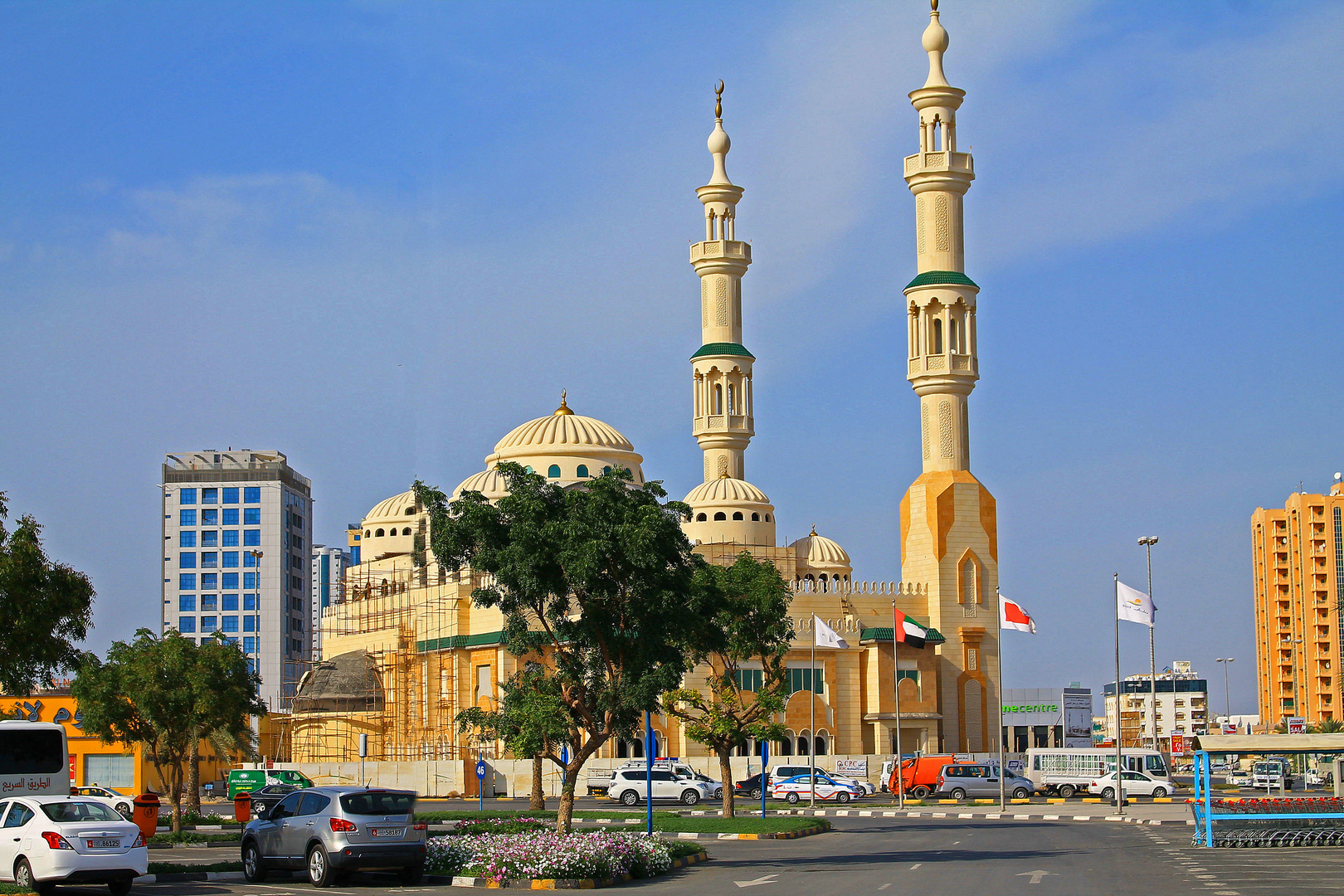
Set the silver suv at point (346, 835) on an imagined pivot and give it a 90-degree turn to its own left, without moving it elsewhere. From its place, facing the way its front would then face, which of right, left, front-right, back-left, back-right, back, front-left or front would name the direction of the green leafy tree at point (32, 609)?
right

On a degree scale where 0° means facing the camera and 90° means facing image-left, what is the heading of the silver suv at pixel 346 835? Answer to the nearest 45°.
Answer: approximately 135°

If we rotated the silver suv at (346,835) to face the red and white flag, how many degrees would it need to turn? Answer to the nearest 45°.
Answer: approximately 90° to its right

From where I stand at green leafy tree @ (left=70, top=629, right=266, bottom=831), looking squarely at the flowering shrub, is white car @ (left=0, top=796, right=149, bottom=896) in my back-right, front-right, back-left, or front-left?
front-right

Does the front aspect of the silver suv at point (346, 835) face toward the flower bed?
no

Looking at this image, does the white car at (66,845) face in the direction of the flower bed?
no

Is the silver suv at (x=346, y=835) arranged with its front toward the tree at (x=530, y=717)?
no

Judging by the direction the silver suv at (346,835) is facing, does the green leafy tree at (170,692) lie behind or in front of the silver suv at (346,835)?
in front

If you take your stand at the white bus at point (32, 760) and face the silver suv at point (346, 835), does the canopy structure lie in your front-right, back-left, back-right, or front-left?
front-left
